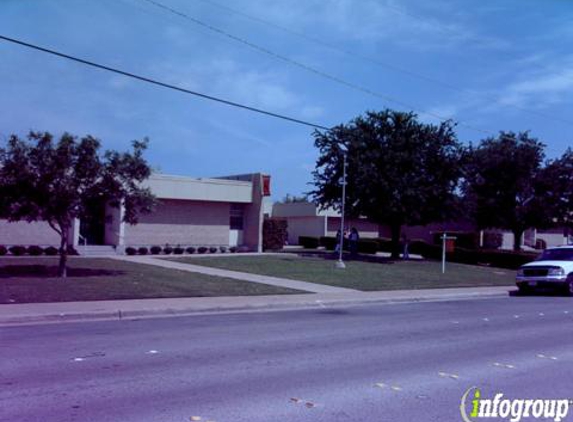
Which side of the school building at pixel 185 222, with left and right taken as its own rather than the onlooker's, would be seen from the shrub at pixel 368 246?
left

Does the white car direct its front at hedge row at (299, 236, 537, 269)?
no

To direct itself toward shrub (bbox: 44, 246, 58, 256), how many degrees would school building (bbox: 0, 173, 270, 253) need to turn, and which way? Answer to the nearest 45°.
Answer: approximately 45° to its right

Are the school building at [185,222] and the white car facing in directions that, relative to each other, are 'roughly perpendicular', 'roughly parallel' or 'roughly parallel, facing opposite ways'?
roughly perpendicular

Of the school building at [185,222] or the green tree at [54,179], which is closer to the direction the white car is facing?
the green tree

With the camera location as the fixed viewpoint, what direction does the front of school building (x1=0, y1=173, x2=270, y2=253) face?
facing the viewer

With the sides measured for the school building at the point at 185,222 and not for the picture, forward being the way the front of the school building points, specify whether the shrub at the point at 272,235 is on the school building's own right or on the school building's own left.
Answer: on the school building's own left

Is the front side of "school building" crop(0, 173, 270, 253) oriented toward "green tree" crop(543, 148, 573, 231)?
no

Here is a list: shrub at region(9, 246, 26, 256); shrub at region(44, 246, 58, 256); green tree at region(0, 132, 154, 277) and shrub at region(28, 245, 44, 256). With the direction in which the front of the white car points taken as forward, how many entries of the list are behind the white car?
0

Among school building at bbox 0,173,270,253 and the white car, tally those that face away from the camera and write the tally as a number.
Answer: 0

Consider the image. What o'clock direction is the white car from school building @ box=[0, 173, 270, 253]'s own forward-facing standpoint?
The white car is roughly at 11 o'clock from the school building.

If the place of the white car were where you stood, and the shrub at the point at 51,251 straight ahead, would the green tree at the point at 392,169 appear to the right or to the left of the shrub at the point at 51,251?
right

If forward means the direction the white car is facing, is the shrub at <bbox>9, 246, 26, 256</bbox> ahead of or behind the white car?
ahead

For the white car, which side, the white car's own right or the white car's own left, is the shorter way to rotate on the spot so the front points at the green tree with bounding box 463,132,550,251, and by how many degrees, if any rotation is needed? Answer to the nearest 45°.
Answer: approximately 135° to the white car's own right

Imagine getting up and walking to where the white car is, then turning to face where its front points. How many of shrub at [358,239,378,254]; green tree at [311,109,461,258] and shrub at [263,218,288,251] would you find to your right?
3

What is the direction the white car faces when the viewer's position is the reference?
facing the viewer and to the left of the viewer

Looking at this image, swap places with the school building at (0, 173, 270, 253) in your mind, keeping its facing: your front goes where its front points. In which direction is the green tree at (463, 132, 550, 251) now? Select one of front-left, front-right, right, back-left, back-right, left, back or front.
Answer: left
